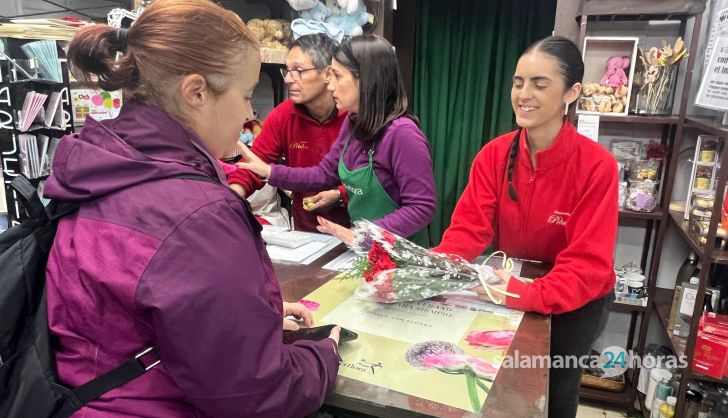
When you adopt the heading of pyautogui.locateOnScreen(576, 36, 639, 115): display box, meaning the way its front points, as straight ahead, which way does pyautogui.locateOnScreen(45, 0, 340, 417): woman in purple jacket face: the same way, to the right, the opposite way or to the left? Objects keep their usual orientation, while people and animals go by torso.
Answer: the opposite way

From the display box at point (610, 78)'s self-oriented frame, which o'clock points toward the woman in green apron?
The woman in green apron is roughly at 1 o'clock from the display box.

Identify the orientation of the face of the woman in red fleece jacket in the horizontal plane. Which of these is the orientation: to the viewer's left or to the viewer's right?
to the viewer's left

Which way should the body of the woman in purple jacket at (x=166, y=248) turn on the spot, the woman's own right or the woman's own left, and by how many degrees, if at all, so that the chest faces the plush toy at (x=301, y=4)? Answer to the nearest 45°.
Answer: approximately 45° to the woman's own left

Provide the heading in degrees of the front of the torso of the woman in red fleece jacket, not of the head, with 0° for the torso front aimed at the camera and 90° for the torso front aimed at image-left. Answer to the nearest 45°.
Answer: approximately 45°

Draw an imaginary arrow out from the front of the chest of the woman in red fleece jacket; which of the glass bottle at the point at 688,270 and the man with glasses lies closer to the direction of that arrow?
the man with glasses

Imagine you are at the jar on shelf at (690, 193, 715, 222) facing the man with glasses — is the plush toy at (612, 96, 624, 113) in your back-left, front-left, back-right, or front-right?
front-right

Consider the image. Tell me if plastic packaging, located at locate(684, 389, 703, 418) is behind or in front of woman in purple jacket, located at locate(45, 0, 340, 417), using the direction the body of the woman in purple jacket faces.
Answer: in front

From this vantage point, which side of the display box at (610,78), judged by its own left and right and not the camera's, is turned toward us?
front

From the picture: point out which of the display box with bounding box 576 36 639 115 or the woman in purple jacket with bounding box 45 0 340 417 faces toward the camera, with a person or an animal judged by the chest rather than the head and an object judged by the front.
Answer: the display box
